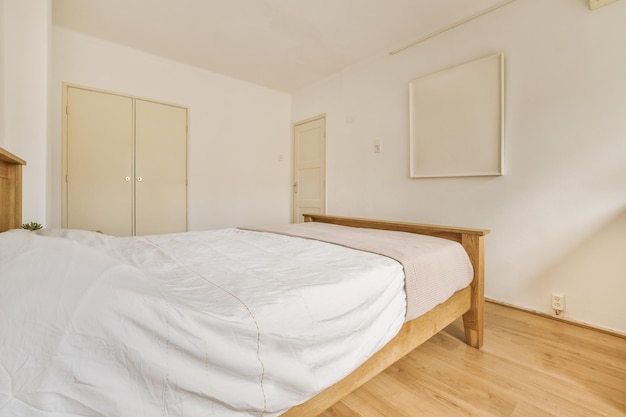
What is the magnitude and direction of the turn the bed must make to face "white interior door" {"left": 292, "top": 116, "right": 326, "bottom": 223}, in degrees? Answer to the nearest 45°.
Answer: approximately 45° to its left

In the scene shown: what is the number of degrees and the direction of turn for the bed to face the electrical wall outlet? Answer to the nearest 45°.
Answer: approximately 45° to its right

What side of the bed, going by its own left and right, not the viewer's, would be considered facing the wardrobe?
left

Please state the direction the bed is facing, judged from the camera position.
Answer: facing away from the viewer and to the right of the viewer

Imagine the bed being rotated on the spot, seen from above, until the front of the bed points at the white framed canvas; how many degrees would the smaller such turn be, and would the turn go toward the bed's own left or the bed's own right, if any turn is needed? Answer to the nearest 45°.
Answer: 0° — it already faces it

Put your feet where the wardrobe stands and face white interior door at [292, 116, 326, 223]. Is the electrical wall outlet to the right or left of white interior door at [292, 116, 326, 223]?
right

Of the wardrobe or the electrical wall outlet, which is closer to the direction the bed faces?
the electrical wall outlet

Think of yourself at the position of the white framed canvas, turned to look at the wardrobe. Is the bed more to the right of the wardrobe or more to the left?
left
